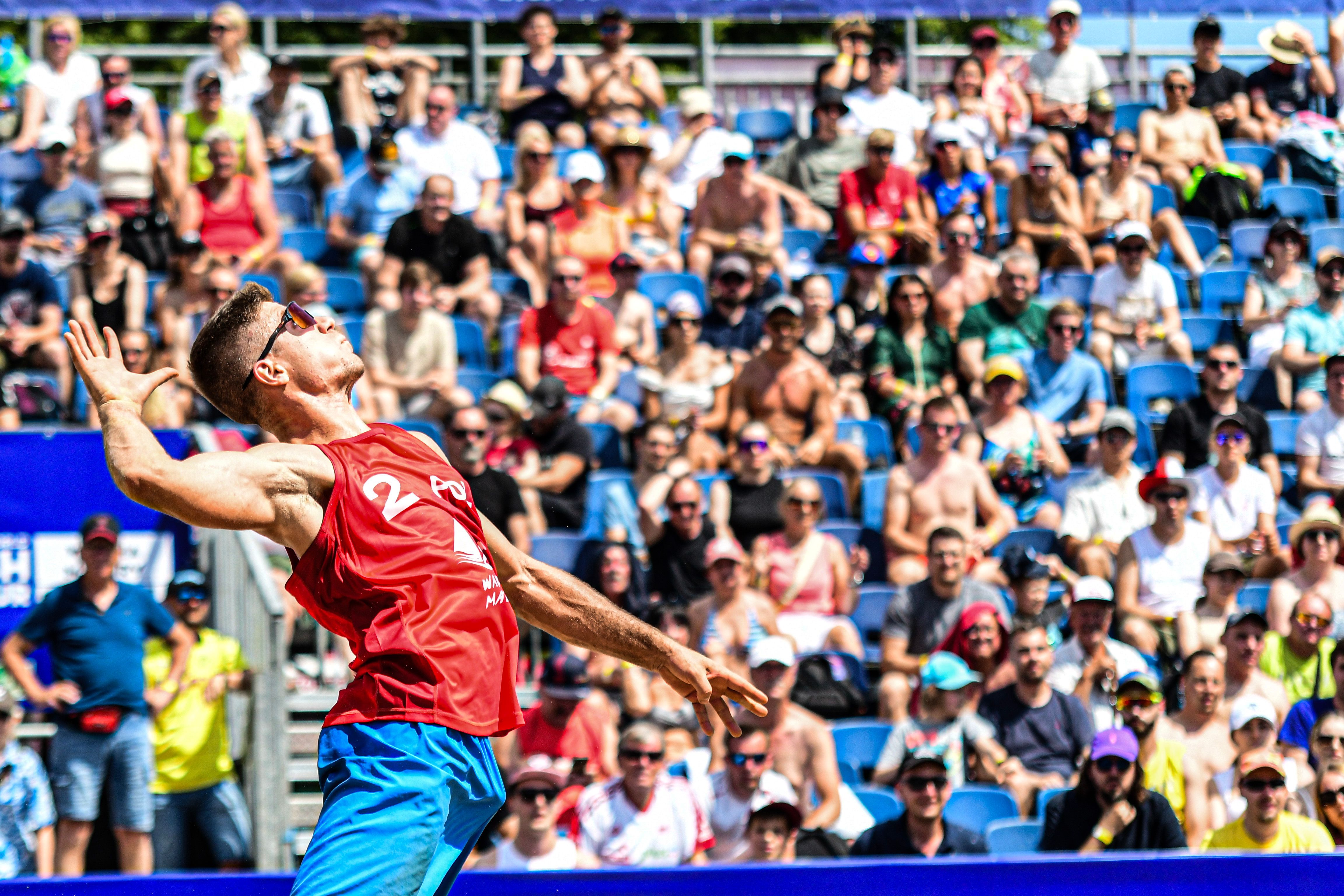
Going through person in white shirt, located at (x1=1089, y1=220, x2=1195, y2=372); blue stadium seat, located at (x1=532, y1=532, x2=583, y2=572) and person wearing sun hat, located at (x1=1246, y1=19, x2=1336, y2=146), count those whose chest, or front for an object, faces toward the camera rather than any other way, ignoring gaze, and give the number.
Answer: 3

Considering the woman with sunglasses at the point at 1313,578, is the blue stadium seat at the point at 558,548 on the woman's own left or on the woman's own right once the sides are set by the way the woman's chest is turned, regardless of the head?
on the woman's own right

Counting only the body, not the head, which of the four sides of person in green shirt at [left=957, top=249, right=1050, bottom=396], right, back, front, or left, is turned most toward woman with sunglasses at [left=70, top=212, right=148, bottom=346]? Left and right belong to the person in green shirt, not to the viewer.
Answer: right

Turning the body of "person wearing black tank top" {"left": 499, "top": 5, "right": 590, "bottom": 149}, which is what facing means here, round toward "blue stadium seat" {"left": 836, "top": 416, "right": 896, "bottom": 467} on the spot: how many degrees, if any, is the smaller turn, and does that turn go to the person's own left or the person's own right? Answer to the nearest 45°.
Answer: approximately 45° to the person's own left

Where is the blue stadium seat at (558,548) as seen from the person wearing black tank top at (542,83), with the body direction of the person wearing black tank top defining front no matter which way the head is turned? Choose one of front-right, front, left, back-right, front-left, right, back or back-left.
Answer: front

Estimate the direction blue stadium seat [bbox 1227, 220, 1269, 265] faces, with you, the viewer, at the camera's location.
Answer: facing the viewer

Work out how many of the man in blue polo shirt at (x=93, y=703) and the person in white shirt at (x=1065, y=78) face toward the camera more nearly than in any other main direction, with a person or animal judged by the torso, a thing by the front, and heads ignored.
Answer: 2

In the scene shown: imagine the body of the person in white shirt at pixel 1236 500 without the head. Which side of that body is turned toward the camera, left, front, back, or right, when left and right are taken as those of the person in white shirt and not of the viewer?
front

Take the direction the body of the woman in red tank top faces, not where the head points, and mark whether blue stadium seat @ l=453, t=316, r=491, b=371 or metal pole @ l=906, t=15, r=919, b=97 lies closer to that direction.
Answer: the blue stadium seat

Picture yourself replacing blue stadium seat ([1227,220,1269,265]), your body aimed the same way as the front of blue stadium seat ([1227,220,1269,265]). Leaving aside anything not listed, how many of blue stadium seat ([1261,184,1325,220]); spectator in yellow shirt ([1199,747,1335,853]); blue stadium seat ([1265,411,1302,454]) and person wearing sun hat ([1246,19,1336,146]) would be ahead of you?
2
